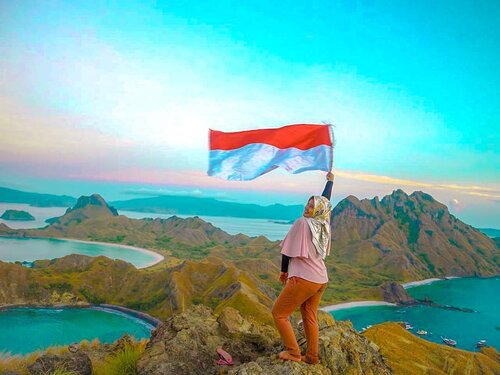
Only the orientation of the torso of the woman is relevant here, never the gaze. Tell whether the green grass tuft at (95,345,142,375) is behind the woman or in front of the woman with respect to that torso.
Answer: in front
